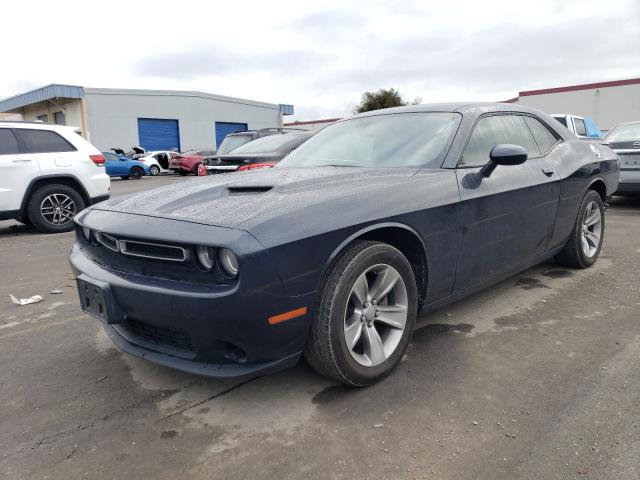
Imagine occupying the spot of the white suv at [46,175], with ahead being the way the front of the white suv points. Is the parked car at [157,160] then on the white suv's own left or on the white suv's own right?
on the white suv's own right

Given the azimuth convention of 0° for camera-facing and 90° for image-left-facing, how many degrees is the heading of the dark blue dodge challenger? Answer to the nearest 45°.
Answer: approximately 45°

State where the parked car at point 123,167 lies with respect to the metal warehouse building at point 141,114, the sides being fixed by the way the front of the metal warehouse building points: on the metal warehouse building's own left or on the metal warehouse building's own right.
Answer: on the metal warehouse building's own right

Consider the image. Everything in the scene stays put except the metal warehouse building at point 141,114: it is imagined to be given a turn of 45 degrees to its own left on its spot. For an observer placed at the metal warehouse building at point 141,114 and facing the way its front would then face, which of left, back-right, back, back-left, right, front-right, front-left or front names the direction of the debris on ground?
right

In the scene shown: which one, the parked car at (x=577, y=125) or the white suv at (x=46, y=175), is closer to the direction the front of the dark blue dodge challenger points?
the white suv

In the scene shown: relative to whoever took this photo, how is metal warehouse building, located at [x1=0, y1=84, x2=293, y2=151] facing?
facing the viewer and to the right of the viewer

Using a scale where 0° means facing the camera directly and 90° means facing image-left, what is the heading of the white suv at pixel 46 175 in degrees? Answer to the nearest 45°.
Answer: approximately 90°

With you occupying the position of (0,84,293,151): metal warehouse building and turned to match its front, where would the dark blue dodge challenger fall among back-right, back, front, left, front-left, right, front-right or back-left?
front-right

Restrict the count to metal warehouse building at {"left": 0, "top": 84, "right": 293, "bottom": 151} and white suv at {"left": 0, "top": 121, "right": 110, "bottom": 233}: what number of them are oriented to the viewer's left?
1

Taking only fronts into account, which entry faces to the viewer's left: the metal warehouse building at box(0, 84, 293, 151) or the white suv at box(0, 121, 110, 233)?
the white suv

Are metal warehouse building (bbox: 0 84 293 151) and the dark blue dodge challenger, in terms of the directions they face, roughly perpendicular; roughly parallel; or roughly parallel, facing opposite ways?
roughly perpendicular
